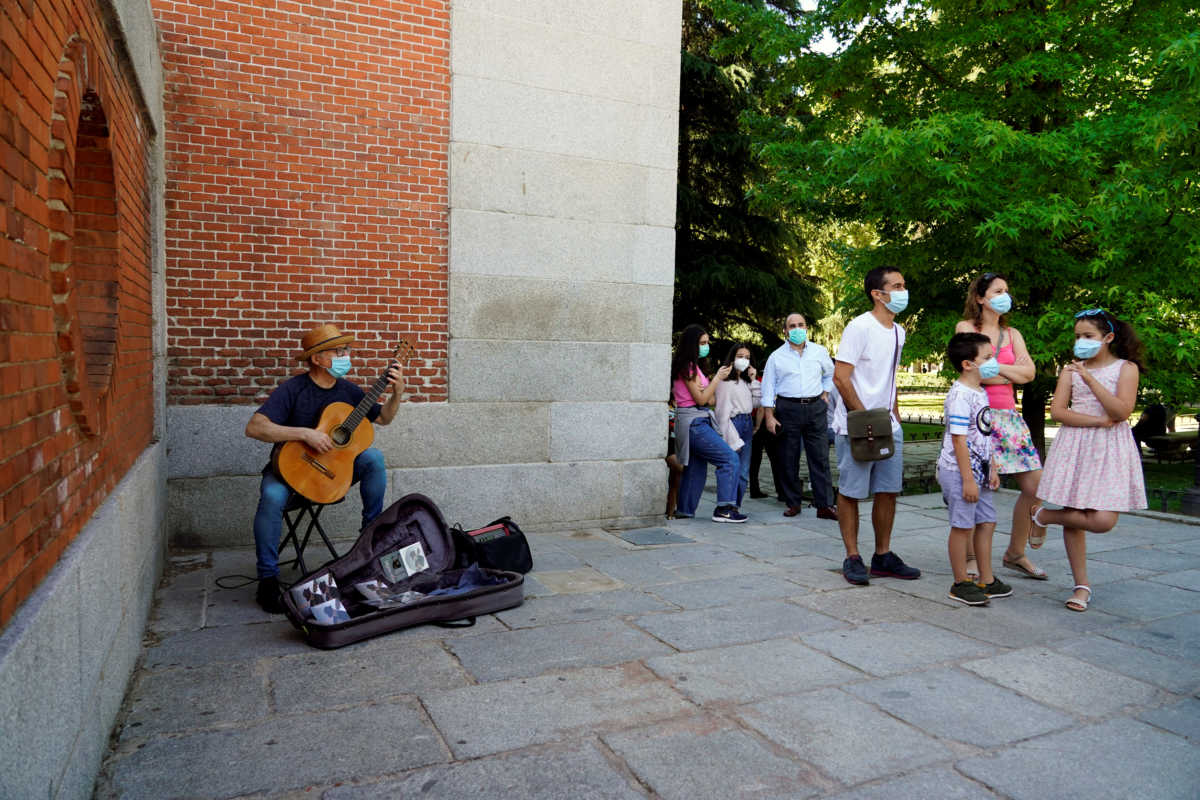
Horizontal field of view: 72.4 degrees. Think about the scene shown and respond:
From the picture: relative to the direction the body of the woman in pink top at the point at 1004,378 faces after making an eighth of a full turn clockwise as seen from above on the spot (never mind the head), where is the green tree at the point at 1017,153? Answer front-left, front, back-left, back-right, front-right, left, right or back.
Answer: back

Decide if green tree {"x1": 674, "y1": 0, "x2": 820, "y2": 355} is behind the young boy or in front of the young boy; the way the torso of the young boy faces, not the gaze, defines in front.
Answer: behind

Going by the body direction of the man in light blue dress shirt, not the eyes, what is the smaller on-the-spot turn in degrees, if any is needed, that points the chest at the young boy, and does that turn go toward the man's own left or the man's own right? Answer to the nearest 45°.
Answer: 0° — they already face them

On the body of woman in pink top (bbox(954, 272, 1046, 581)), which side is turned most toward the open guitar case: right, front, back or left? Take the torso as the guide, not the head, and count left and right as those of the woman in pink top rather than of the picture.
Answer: right

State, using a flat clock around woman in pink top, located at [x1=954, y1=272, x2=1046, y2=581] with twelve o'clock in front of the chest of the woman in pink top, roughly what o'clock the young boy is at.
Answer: The young boy is roughly at 2 o'clock from the woman in pink top.

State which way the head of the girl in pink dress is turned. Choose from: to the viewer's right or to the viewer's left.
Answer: to the viewer's left

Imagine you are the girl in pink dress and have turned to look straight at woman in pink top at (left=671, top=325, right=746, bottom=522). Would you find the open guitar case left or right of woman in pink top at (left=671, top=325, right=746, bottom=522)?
left

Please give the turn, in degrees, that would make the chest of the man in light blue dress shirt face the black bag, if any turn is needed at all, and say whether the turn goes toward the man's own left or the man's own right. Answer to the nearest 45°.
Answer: approximately 45° to the man's own right

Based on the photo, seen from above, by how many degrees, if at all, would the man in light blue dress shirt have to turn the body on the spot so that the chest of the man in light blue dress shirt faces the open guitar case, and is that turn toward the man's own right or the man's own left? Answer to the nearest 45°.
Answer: approximately 45° to the man's own right

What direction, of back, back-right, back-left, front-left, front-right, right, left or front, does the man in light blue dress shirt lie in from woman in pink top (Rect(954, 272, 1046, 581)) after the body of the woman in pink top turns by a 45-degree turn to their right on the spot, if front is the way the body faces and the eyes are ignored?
back-right

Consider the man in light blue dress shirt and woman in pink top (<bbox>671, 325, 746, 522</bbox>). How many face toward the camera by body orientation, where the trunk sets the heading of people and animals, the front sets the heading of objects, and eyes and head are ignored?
1
